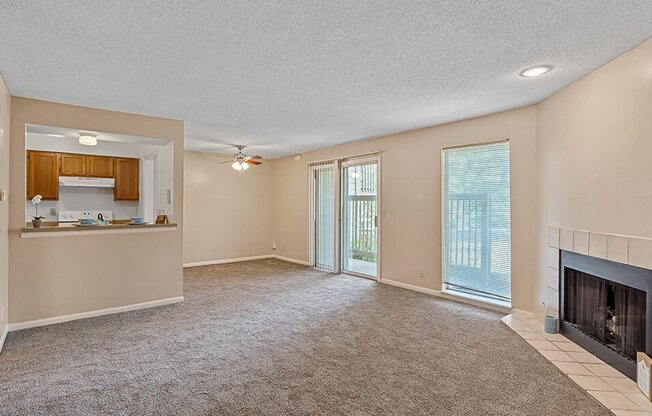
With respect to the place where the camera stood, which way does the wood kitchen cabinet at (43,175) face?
facing the viewer

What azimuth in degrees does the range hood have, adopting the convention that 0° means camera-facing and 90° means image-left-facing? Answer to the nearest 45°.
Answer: approximately 0°

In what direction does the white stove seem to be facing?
toward the camera

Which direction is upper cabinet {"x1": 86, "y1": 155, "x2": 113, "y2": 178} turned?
toward the camera

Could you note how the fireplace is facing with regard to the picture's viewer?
facing the viewer and to the left of the viewer

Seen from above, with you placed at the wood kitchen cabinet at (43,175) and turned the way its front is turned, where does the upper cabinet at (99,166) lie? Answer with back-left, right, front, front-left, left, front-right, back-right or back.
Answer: left

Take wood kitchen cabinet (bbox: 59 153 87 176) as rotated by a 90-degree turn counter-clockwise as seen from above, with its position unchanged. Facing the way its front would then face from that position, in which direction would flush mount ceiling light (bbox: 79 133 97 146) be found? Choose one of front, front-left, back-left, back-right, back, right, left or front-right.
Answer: right

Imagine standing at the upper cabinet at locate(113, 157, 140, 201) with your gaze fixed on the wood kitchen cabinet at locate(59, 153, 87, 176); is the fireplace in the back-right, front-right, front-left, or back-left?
back-left

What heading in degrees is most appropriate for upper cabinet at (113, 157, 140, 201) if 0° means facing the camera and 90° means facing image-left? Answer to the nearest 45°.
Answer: approximately 0°

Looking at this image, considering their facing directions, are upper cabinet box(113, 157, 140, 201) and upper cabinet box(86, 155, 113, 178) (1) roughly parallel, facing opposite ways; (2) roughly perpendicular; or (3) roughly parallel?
roughly parallel

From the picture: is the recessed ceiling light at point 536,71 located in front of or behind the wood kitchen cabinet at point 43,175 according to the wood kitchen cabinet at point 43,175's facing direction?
in front

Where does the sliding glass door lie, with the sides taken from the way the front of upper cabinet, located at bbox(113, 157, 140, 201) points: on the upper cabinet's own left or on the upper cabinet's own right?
on the upper cabinet's own left
